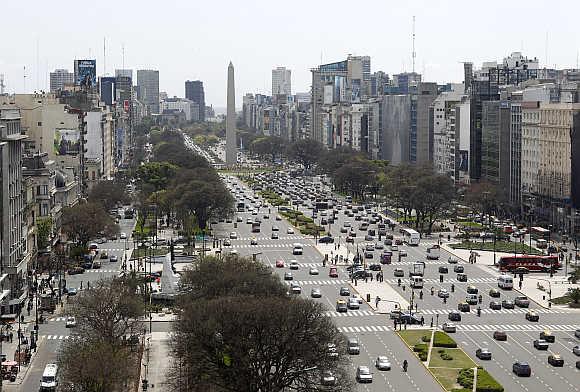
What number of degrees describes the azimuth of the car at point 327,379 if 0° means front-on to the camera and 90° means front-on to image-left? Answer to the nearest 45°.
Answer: approximately 0°
